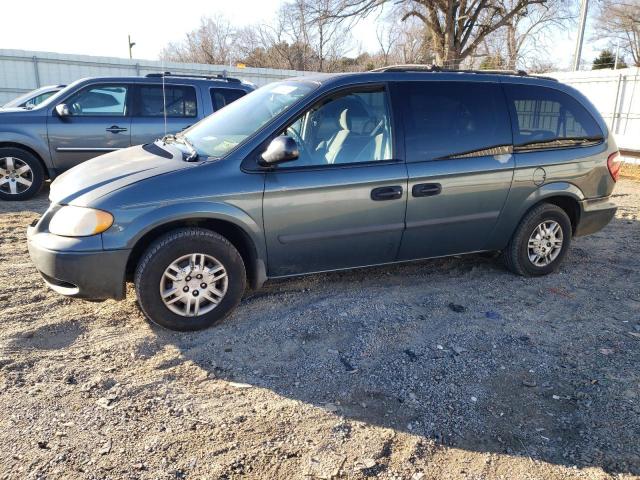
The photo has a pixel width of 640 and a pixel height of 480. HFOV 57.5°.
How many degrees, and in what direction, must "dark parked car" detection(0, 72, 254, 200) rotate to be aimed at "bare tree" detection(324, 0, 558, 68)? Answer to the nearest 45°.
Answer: approximately 135° to its right

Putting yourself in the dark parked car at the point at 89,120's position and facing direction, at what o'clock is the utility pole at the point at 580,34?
The utility pole is roughly at 5 o'clock from the dark parked car.

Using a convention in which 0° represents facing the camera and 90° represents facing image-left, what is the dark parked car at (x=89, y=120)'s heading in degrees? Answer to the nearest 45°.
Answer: approximately 90°

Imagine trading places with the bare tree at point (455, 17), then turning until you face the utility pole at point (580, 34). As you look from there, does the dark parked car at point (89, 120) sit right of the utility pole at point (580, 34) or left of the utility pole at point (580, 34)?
right

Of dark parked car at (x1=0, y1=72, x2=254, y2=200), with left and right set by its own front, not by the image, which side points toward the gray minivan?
left
